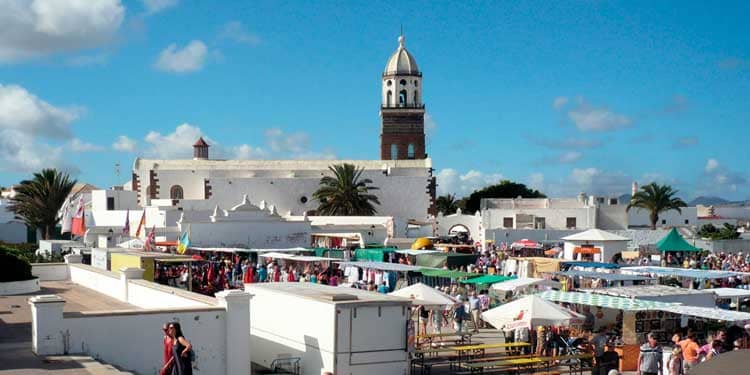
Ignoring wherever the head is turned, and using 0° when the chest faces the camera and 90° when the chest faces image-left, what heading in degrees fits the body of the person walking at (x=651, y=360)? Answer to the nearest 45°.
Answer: approximately 0°

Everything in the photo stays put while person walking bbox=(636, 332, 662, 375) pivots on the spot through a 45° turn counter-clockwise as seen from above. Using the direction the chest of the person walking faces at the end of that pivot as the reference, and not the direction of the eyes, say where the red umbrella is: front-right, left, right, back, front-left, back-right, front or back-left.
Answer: back-left

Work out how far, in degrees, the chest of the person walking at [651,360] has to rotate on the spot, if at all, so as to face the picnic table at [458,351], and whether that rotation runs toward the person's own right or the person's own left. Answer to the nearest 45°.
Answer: approximately 135° to the person's own right

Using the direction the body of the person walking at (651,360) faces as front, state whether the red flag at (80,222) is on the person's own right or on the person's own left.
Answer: on the person's own right

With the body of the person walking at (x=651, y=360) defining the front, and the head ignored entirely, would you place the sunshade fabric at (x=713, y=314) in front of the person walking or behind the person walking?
behind

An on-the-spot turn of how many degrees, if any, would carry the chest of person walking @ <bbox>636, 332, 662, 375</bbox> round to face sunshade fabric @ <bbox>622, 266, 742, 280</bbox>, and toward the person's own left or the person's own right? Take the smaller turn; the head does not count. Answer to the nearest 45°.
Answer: approximately 180°

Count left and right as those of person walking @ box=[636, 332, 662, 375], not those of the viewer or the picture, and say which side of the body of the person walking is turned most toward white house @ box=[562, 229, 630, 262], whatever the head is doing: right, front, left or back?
back

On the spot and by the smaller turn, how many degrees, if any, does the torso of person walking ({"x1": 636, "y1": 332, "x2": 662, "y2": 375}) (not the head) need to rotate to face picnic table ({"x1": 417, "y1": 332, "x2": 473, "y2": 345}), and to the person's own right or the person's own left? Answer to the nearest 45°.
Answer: approximately 135° to the person's own right

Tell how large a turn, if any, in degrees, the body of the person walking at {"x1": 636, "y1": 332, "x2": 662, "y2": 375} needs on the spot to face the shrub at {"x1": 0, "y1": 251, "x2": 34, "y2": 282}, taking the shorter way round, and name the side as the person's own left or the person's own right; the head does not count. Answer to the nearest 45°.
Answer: approximately 90° to the person's own right

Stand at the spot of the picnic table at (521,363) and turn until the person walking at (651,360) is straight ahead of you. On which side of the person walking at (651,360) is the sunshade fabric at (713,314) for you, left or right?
left

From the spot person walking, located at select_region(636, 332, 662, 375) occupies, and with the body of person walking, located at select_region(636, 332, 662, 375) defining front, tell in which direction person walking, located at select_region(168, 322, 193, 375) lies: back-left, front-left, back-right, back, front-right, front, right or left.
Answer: front-right
